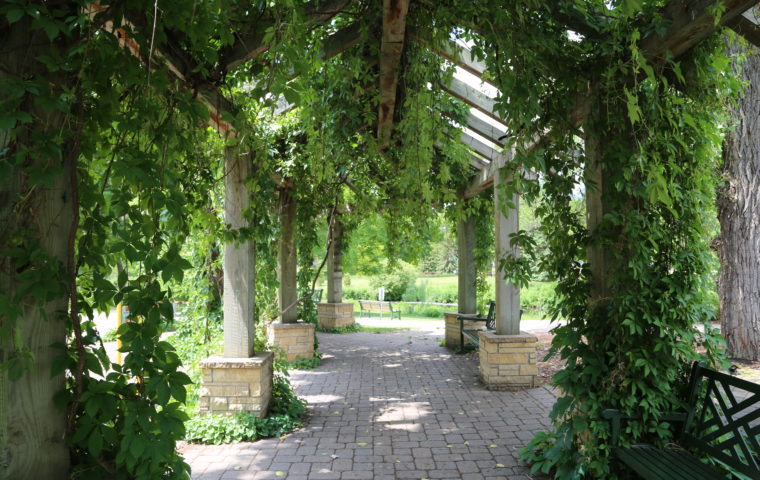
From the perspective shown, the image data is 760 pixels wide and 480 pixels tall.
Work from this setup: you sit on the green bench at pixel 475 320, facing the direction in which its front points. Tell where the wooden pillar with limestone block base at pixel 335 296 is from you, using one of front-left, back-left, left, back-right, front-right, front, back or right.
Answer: front-right

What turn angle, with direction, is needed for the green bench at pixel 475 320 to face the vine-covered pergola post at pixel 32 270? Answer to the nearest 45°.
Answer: approximately 90° to its left

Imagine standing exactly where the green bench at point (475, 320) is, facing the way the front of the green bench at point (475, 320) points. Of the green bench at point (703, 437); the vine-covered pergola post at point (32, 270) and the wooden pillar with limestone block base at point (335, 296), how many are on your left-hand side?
2

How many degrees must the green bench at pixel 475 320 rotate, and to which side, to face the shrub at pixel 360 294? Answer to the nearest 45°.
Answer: approximately 90° to its right

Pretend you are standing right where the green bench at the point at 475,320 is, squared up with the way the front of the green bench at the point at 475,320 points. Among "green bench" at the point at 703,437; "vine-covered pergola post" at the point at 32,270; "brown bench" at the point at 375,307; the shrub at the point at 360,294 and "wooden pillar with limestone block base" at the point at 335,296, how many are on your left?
2

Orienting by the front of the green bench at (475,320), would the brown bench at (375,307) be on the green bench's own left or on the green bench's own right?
on the green bench's own right

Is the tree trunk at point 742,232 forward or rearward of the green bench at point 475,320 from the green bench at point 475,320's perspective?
rearward

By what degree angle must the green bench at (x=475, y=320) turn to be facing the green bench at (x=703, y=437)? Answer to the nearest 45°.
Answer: approximately 90° to its left

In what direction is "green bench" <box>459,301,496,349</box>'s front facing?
to the viewer's left

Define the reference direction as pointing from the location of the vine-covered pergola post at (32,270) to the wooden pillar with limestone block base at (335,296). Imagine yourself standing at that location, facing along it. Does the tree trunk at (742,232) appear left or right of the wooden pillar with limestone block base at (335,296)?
right

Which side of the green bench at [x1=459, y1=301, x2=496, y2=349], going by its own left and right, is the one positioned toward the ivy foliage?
left

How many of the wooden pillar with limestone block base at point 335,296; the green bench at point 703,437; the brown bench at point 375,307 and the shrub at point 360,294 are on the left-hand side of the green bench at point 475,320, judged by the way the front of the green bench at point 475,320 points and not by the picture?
1

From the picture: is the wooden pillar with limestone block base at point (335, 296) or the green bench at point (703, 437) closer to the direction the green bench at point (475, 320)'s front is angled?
the wooden pillar with limestone block base
